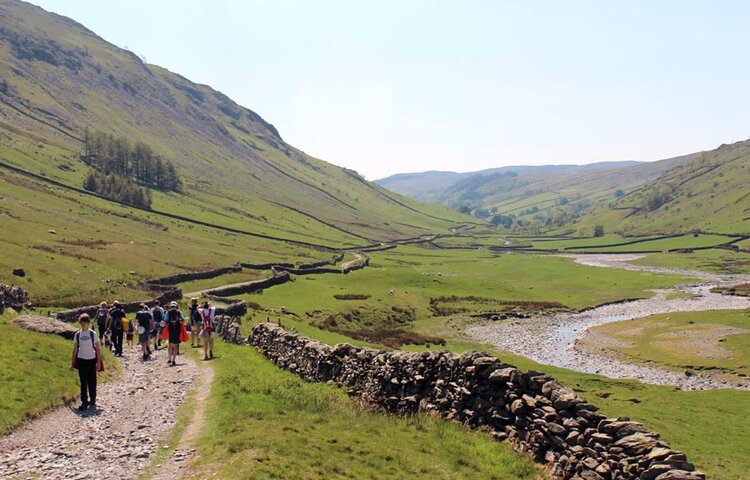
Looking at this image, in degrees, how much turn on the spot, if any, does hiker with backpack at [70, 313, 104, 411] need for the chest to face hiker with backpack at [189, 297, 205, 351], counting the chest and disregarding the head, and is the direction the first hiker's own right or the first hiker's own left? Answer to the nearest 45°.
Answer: approximately 180°

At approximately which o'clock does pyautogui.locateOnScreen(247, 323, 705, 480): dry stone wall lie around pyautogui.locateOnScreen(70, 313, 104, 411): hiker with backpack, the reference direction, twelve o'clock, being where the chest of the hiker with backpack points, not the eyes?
The dry stone wall is roughly at 10 o'clock from the hiker with backpack.

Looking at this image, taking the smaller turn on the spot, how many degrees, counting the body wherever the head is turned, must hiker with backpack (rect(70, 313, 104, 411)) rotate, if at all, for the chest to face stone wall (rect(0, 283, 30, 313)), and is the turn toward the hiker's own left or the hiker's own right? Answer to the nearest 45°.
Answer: approximately 180°

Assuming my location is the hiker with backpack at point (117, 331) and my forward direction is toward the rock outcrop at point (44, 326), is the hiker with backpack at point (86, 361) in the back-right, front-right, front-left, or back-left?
back-left

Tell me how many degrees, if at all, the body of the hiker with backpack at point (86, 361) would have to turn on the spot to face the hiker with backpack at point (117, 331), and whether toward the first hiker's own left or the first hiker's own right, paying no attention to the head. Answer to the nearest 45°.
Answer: approximately 180°

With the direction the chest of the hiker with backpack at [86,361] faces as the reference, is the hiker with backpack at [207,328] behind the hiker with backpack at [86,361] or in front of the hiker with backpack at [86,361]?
behind

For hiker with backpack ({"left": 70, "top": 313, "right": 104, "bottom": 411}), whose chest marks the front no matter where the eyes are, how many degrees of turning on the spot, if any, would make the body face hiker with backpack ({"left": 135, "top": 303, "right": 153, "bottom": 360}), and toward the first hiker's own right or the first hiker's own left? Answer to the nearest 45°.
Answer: approximately 180°

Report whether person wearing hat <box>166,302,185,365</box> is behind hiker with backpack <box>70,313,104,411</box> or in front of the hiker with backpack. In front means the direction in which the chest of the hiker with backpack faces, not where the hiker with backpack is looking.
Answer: behind

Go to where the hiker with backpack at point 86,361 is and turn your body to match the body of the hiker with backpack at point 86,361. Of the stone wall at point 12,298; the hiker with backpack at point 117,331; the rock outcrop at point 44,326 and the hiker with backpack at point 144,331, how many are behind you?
4

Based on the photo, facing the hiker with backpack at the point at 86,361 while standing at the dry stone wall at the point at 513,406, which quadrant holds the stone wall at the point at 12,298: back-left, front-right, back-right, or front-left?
front-right

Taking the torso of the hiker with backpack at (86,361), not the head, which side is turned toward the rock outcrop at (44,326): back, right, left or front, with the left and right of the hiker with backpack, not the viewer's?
back

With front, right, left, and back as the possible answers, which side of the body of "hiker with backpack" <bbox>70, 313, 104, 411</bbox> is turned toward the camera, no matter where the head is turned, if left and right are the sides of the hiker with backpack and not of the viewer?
front
